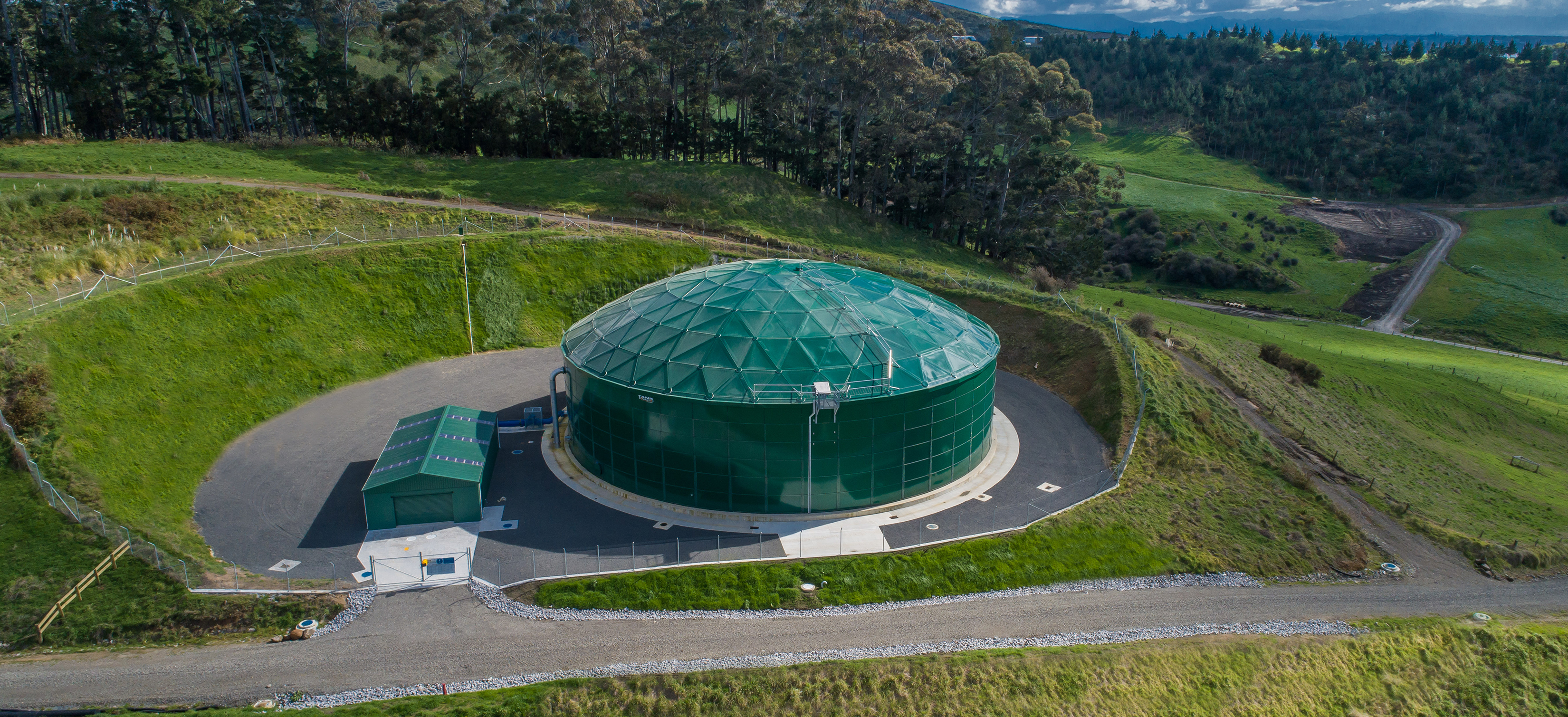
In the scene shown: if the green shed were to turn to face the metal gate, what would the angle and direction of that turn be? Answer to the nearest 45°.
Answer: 0° — it already faces it

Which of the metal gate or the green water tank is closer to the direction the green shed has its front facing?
the metal gate

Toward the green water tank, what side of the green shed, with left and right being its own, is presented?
left

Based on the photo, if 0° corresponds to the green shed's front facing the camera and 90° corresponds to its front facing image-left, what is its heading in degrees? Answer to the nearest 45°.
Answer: approximately 0°
